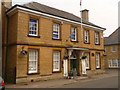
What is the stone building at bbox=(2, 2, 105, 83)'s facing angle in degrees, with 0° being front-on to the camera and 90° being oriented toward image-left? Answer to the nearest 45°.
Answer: approximately 315°

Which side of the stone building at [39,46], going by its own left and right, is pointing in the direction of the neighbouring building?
left
